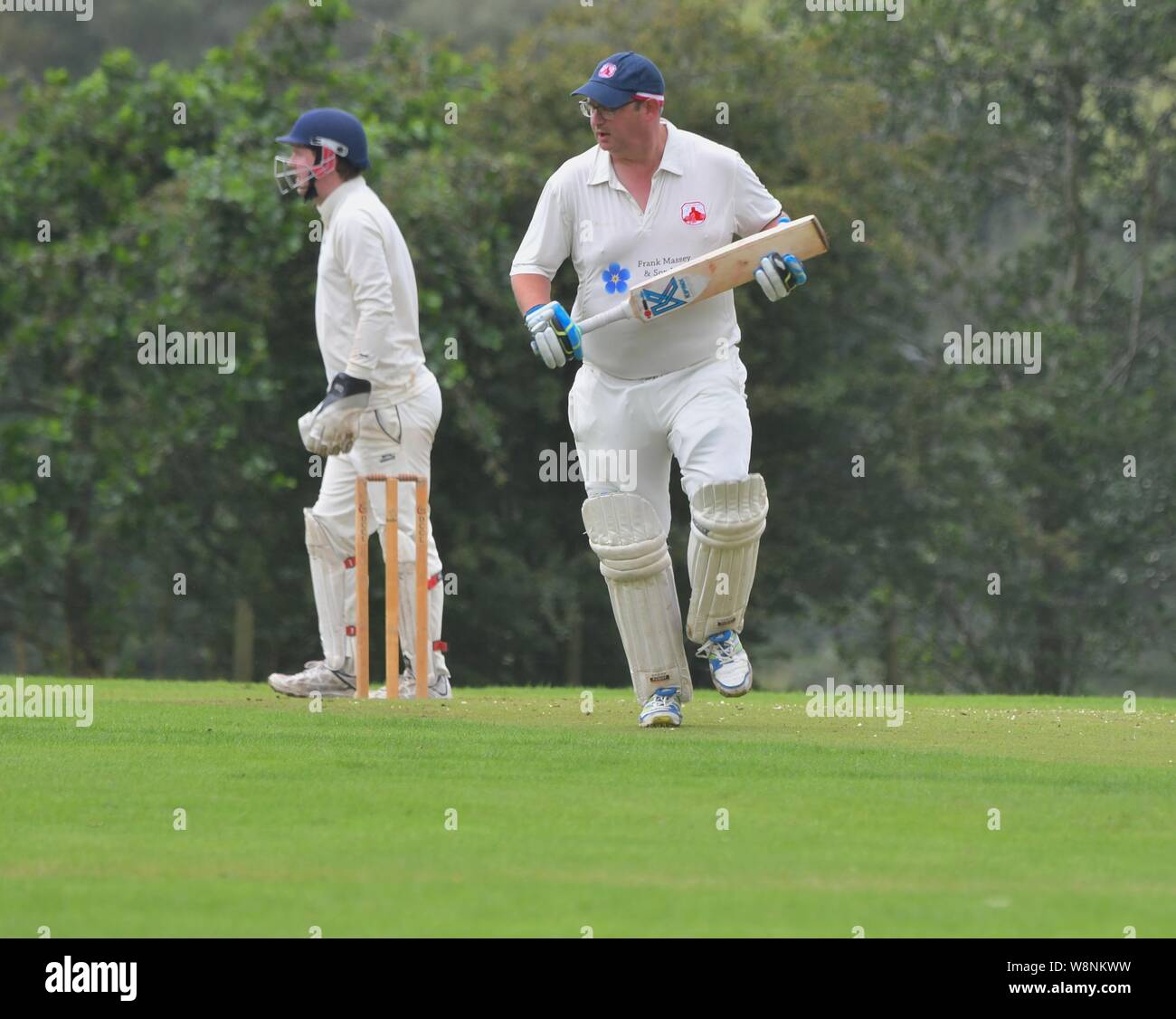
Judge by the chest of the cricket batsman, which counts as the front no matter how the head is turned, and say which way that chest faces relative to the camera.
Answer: toward the camera

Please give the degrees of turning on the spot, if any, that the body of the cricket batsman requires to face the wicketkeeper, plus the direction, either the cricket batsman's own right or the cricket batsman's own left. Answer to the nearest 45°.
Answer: approximately 135° to the cricket batsman's own right

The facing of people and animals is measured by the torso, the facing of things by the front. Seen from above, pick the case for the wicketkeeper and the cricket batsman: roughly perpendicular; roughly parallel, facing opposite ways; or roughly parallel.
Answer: roughly perpendicular

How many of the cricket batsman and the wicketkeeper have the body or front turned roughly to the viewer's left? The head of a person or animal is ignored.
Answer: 1

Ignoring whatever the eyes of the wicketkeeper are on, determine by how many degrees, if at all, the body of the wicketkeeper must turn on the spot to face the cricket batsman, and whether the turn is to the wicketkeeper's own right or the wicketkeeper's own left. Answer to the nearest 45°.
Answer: approximately 135° to the wicketkeeper's own left

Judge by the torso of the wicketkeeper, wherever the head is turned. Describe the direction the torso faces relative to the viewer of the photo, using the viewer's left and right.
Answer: facing to the left of the viewer

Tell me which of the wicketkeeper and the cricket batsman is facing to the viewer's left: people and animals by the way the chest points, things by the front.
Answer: the wicketkeeper
